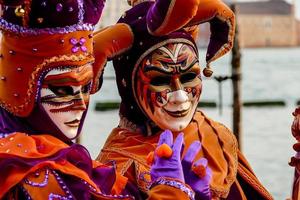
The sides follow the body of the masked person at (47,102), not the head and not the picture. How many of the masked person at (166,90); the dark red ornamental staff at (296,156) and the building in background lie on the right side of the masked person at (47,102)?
0

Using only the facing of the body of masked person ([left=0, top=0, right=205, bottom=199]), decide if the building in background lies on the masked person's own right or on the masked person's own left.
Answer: on the masked person's own left

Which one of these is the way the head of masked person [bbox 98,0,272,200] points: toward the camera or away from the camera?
toward the camera

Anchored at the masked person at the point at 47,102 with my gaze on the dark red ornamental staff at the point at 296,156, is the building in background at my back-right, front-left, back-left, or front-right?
front-left

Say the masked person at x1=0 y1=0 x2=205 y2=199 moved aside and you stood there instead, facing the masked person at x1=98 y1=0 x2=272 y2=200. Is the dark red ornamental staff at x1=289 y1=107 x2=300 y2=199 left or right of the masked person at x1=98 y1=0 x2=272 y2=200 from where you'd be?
right

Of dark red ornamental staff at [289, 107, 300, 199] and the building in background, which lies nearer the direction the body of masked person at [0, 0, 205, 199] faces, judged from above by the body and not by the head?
the dark red ornamental staff

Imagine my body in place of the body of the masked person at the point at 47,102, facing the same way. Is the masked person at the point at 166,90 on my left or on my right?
on my left

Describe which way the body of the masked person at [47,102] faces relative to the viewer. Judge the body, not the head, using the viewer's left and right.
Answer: facing the viewer and to the right of the viewer

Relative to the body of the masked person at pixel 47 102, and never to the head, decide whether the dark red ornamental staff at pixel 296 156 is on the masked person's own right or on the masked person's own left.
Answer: on the masked person's own left
